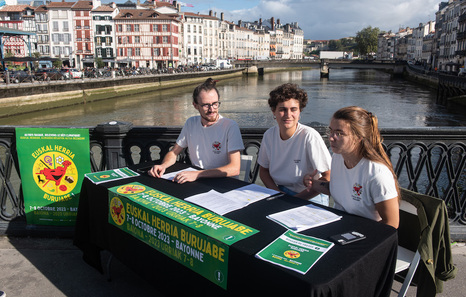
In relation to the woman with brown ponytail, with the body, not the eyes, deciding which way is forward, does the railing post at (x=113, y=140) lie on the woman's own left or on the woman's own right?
on the woman's own right

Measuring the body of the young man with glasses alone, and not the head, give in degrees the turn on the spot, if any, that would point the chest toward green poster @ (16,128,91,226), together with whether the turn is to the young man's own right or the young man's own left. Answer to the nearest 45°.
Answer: approximately 90° to the young man's own right

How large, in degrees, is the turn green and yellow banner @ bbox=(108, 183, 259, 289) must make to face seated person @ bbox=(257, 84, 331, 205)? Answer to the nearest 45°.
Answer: approximately 180°

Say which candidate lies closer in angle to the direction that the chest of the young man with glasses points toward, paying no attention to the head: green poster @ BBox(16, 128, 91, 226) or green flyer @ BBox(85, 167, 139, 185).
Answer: the green flyer

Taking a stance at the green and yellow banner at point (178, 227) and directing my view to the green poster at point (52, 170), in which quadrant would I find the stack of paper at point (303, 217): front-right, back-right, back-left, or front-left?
back-right

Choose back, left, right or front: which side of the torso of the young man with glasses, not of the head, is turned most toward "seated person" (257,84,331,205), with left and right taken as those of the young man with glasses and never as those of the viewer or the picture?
left

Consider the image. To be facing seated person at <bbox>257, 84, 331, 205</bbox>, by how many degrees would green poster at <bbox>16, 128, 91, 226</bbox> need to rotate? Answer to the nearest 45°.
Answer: approximately 45° to its left

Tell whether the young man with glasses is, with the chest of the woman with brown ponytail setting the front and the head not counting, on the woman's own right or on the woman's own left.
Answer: on the woman's own right

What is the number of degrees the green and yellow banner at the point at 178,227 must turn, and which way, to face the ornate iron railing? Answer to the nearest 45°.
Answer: approximately 180°

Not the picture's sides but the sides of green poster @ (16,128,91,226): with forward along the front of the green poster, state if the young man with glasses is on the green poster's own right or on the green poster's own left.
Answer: on the green poster's own left

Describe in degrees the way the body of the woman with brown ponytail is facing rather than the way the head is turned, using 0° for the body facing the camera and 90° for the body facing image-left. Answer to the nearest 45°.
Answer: approximately 45°
